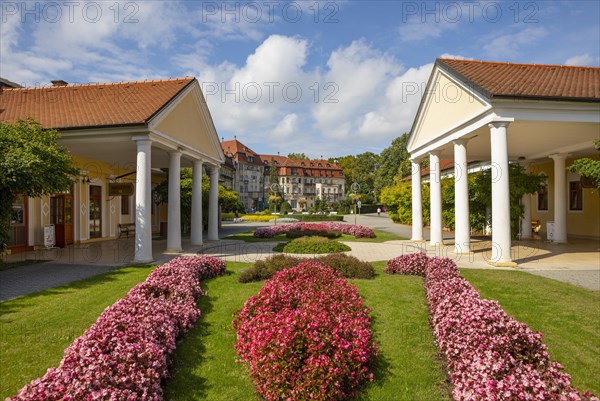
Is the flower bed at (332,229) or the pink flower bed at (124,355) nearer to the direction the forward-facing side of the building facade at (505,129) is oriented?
the pink flower bed

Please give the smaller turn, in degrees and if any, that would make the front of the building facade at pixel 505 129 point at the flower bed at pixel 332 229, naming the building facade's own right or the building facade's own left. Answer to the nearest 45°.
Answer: approximately 90° to the building facade's own right

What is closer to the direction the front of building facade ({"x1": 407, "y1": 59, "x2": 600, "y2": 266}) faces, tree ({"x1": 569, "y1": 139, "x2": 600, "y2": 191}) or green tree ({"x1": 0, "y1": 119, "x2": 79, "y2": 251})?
the green tree

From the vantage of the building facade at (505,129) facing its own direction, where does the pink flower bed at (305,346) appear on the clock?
The pink flower bed is roughly at 11 o'clock from the building facade.

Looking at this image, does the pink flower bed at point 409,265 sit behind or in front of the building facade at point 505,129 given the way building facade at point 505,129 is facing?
in front

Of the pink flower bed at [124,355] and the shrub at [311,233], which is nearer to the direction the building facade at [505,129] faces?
the pink flower bed

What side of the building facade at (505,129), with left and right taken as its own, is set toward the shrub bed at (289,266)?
front

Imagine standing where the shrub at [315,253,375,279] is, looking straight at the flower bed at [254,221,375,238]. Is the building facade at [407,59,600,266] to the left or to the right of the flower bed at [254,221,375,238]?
right

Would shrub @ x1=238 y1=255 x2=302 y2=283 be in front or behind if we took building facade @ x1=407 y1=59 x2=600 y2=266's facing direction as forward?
in front

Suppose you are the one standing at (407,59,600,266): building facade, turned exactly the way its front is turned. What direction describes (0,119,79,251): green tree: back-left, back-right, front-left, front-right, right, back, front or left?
front

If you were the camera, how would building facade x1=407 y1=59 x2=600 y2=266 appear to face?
facing the viewer and to the left of the viewer
